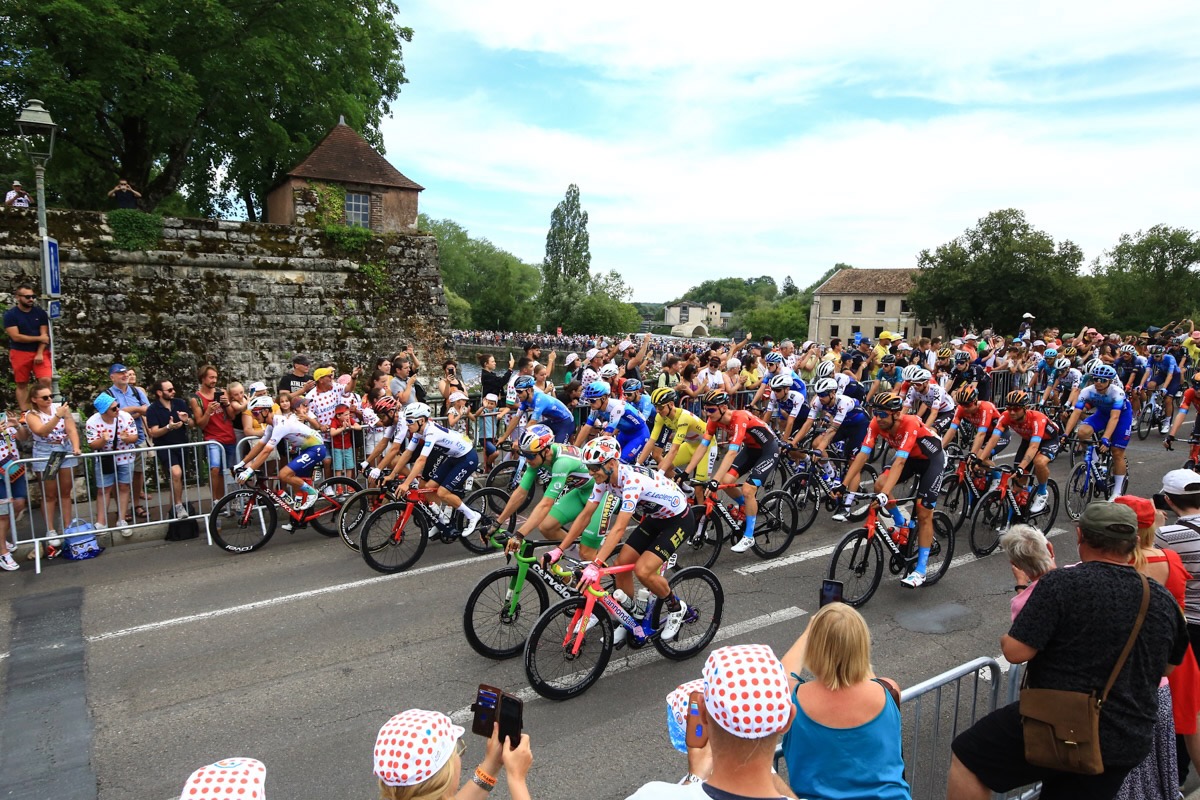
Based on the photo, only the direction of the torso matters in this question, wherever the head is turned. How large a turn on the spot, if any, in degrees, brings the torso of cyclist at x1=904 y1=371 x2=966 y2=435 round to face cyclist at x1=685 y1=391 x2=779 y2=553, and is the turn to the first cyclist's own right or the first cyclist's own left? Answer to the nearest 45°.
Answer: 0° — they already face them

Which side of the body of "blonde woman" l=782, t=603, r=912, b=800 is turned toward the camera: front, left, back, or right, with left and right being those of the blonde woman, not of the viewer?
back

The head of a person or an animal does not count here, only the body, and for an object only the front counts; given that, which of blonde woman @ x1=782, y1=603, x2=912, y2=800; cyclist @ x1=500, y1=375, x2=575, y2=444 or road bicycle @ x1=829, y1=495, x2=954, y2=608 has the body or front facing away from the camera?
the blonde woman

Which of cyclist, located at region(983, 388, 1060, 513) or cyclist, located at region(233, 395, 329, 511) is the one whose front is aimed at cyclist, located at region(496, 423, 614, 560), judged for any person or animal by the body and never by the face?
cyclist, located at region(983, 388, 1060, 513)

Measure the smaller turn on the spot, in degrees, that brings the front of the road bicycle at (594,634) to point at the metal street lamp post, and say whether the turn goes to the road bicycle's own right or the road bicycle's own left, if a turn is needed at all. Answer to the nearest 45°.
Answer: approximately 90° to the road bicycle's own right

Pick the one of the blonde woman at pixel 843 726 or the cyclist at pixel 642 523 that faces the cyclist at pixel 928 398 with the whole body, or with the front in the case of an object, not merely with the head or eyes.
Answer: the blonde woman

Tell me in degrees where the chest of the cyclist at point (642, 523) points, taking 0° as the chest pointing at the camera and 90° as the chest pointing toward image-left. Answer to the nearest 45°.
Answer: approximately 45°

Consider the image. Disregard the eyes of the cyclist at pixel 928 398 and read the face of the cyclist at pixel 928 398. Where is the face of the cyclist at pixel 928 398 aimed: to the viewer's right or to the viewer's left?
to the viewer's left

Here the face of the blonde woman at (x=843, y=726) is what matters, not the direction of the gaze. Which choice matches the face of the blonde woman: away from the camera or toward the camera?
away from the camera

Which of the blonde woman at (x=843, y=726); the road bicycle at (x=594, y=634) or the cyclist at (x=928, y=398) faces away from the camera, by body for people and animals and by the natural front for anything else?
the blonde woman
